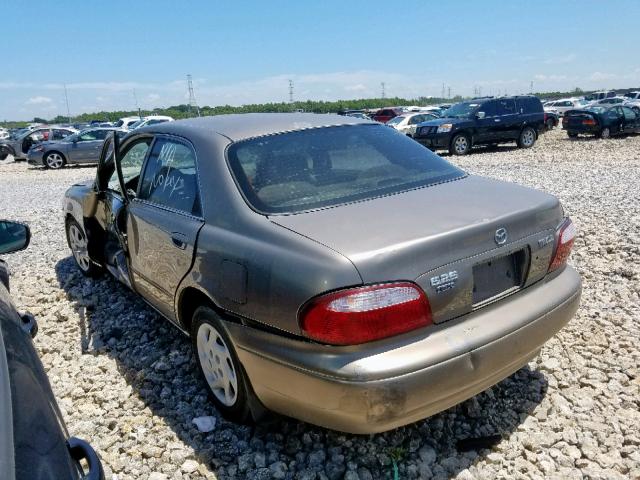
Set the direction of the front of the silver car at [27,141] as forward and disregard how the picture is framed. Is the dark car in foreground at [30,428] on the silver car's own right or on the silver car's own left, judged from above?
on the silver car's own left

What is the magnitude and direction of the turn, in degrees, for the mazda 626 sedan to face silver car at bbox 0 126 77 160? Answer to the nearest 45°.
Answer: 0° — it already faces it

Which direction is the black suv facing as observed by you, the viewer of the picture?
facing the viewer and to the left of the viewer

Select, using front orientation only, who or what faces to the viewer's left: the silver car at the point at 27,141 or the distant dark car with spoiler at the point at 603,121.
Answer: the silver car

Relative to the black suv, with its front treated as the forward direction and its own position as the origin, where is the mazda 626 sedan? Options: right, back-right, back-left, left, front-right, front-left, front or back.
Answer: front-left

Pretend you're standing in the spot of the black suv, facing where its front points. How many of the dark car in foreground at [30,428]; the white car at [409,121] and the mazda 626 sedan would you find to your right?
1

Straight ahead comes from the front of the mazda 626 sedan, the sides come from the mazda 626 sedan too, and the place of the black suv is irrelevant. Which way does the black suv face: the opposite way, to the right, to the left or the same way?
to the left

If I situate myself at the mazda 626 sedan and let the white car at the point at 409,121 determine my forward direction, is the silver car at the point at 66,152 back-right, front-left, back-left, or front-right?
front-left

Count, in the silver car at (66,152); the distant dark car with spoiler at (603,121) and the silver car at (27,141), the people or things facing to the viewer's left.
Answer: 2

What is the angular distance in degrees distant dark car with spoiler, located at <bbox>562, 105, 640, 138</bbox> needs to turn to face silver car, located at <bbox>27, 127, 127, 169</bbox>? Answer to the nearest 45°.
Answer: approximately 180°

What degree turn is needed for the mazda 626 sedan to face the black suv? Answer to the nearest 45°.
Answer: approximately 45° to its right

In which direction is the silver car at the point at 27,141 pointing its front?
to the viewer's left

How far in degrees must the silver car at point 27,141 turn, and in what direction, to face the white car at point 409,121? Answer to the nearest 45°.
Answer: approximately 135° to its left

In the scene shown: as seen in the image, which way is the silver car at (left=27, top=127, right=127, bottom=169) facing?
to the viewer's left

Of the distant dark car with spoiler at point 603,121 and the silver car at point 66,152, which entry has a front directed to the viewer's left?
the silver car

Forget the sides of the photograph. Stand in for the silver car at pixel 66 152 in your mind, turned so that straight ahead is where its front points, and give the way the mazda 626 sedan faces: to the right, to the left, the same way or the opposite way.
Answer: to the right

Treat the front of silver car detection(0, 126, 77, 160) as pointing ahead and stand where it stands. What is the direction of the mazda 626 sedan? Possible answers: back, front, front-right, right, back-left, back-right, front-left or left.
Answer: left

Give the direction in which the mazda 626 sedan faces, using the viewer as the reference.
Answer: facing away from the viewer and to the left of the viewer

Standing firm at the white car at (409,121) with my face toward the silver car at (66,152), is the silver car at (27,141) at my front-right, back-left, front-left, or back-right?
front-right
